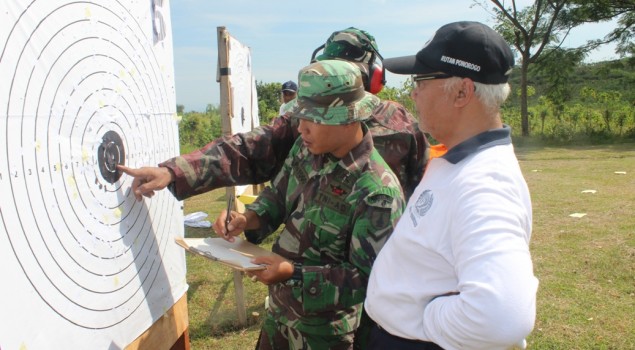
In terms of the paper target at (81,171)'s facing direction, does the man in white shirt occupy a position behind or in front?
in front

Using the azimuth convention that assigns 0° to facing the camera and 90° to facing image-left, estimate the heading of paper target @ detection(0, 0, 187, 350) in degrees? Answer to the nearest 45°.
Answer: approximately 315°

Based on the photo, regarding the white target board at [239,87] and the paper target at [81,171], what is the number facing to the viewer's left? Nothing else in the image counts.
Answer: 0

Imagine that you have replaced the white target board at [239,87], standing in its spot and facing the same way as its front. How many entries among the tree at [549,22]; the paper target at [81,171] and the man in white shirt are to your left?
1

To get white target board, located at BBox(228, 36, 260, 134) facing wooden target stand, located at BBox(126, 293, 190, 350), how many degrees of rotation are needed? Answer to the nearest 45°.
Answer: approximately 45° to its right

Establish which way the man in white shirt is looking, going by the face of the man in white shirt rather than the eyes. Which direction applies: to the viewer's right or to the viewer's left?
to the viewer's left

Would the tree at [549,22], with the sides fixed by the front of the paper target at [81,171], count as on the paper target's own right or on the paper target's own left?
on the paper target's own left

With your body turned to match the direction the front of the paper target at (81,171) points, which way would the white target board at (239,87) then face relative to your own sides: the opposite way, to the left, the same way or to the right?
the same way

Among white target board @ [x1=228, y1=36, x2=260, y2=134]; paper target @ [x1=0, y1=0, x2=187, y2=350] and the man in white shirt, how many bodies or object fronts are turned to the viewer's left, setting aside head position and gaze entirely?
1

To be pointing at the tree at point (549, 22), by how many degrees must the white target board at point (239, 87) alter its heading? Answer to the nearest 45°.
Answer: approximately 90° to its left

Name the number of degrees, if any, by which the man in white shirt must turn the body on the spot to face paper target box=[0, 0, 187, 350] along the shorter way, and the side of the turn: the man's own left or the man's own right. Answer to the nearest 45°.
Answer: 0° — they already face it

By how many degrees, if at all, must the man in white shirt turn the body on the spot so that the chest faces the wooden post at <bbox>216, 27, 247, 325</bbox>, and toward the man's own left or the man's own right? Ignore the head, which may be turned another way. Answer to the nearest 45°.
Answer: approximately 45° to the man's own right

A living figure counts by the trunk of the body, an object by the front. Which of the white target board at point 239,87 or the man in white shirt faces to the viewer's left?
the man in white shirt

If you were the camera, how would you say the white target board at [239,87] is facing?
facing the viewer and to the right of the viewer

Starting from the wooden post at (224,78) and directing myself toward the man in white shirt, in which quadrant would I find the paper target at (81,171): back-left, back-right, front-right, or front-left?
front-right

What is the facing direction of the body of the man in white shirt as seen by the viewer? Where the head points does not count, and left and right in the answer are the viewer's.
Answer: facing to the left of the viewer
